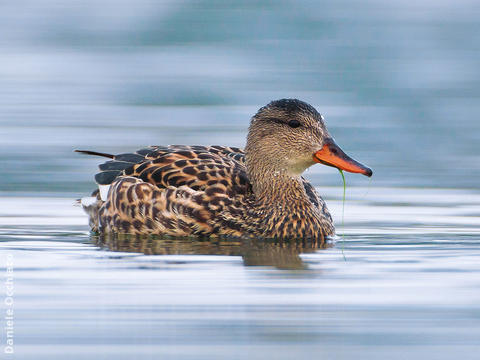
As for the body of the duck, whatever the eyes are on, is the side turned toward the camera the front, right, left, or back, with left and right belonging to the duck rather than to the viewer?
right
